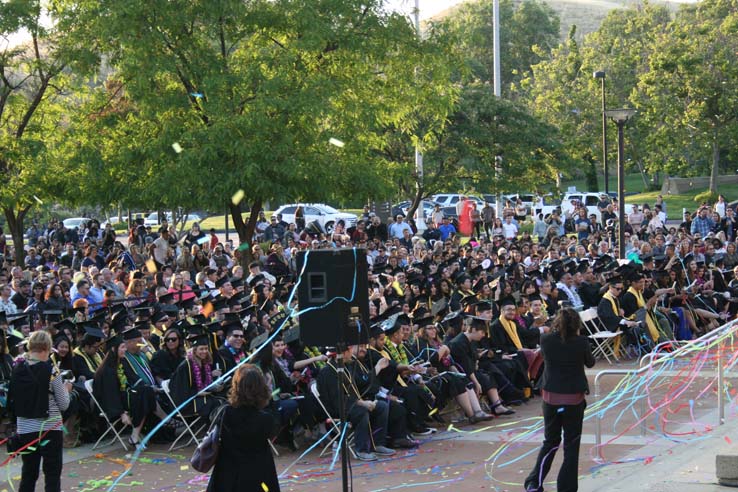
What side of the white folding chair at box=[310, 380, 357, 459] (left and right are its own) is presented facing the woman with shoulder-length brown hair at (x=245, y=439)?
right

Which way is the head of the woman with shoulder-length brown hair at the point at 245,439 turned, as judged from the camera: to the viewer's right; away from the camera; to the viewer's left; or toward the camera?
away from the camera

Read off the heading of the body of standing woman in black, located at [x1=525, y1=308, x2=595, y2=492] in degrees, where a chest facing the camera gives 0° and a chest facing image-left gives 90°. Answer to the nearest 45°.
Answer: approximately 180°

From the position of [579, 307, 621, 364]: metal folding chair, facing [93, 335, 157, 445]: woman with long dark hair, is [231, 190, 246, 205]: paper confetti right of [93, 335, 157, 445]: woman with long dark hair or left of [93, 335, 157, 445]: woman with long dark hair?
right

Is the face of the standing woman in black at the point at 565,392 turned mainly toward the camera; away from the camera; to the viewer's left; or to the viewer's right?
away from the camera

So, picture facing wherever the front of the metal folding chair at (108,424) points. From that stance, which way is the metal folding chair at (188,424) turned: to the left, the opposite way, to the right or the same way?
the same way

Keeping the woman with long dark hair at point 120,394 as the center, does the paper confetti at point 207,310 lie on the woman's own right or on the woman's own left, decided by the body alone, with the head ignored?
on the woman's own left

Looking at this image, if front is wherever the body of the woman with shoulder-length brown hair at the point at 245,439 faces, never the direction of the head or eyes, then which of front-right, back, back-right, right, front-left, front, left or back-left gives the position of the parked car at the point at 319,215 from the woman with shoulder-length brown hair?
front

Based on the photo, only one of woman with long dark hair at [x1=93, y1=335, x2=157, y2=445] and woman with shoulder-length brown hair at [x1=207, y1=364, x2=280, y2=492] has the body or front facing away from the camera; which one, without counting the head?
woman with shoulder-length brown hair at [x1=207, y1=364, x2=280, y2=492]

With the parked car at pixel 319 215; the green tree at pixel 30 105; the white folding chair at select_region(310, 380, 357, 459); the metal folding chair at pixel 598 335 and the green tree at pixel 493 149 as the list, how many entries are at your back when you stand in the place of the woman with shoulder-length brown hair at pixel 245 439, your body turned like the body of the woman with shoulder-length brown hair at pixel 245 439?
0

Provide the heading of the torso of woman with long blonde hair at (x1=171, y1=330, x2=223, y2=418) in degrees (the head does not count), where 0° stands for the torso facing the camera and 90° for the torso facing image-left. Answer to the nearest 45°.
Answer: approximately 315°

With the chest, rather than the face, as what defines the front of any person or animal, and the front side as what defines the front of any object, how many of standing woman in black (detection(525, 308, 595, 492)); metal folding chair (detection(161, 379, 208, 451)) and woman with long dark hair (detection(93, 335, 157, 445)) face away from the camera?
1
